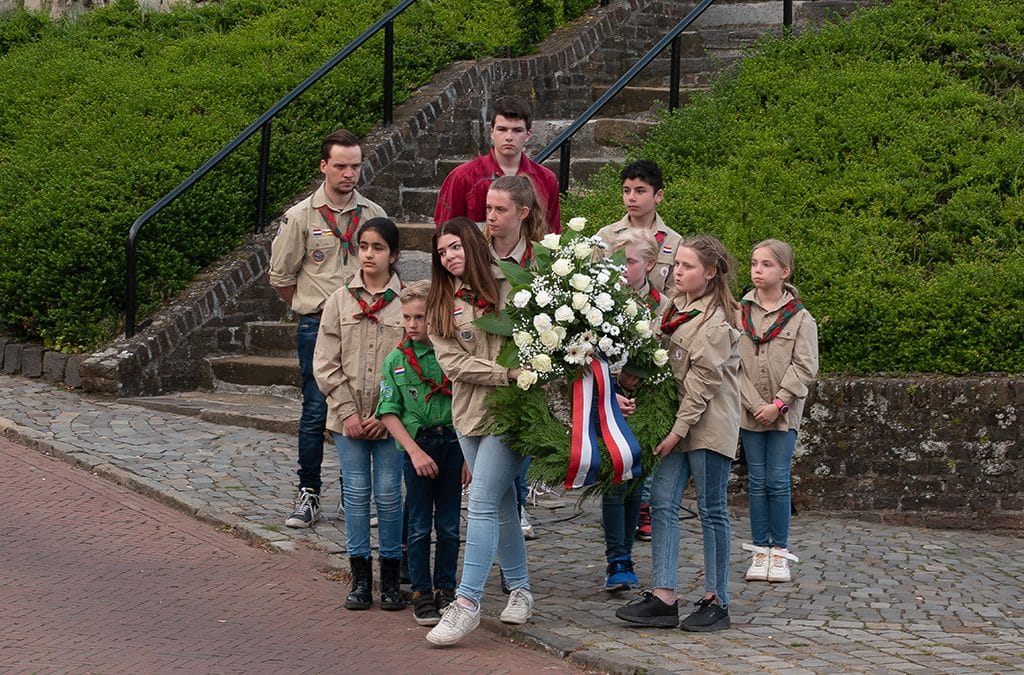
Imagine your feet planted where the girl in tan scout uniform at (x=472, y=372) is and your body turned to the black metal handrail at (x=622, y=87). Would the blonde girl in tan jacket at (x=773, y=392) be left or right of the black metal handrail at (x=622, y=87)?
right

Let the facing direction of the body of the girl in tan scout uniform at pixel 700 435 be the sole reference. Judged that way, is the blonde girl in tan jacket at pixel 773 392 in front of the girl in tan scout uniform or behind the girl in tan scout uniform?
behind

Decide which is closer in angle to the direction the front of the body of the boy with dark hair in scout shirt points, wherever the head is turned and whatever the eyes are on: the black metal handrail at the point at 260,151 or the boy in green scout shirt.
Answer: the boy in green scout shirt

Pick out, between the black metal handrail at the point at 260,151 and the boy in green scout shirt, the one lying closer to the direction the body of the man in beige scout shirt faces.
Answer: the boy in green scout shirt

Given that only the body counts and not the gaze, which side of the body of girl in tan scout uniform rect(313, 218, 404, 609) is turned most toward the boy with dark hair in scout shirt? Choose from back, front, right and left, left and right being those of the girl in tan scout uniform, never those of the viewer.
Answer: left

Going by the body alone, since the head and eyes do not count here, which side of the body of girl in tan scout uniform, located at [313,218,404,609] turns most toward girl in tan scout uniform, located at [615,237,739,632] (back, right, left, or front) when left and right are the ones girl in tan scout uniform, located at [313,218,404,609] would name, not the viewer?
left

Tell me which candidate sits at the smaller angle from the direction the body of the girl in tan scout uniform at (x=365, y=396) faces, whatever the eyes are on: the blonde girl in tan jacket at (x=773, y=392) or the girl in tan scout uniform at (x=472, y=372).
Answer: the girl in tan scout uniform

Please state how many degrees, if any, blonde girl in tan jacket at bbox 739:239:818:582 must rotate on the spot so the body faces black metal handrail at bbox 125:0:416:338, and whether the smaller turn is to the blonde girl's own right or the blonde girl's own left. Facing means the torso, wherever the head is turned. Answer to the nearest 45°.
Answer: approximately 90° to the blonde girl's own right
